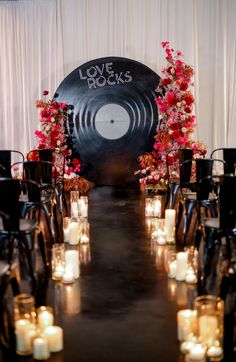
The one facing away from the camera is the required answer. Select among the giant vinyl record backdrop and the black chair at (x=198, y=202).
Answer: the black chair

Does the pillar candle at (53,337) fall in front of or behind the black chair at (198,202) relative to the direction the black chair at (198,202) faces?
behind

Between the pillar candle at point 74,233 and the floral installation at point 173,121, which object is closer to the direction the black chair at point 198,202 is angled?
the floral installation

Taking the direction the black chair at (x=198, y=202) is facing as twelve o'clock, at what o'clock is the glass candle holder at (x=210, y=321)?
The glass candle holder is roughly at 6 o'clock from the black chair.

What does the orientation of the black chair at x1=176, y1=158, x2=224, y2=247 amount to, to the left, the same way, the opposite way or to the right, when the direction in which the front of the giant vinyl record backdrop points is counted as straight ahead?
the opposite way

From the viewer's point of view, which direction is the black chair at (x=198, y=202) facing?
away from the camera

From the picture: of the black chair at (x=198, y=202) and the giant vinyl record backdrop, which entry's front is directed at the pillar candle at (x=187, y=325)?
the giant vinyl record backdrop

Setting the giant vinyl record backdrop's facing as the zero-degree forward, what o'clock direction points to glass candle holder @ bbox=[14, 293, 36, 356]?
The glass candle holder is roughly at 12 o'clock from the giant vinyl record backdrop.

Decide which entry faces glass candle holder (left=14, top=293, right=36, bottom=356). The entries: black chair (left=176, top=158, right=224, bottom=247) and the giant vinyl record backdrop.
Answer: the giant vinyl record backdrop

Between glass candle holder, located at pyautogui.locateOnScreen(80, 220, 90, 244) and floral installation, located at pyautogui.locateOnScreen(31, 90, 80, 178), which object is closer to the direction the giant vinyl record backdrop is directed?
the glass candle holder

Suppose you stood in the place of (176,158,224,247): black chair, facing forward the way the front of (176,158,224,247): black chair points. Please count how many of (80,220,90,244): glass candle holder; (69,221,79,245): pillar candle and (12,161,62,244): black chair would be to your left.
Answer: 3

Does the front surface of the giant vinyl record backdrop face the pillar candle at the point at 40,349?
yes

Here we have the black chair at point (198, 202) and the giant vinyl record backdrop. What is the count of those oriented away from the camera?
1

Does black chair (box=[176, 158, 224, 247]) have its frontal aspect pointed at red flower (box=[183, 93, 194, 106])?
yes
